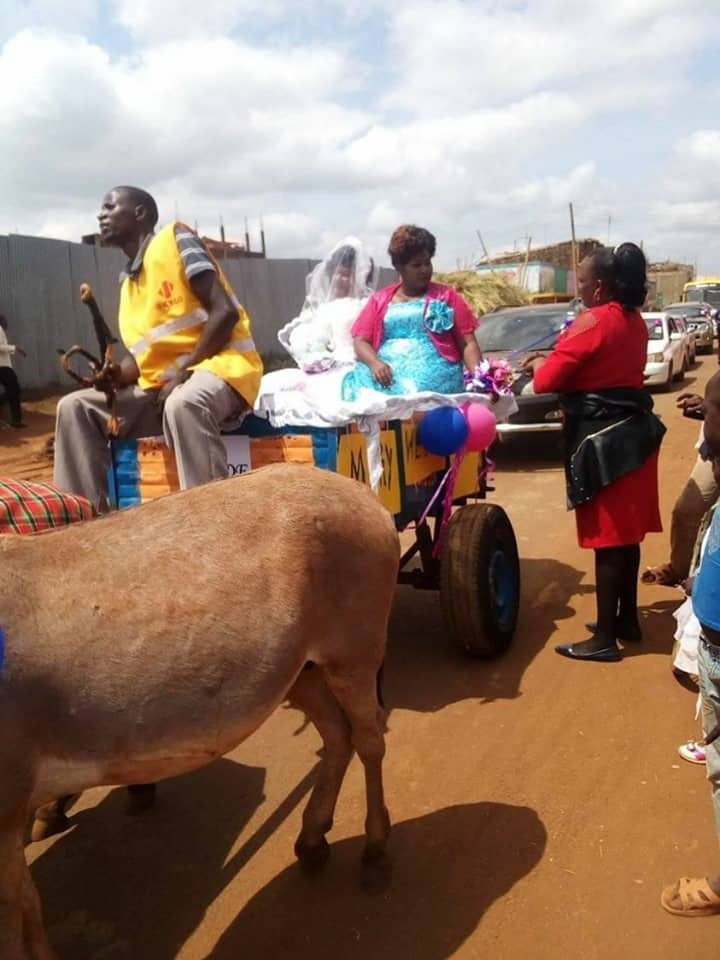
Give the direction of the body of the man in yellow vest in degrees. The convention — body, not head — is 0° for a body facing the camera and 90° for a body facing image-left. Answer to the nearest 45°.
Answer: approximately 45°

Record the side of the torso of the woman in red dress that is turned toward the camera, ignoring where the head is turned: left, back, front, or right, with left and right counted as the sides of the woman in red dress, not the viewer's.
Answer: left

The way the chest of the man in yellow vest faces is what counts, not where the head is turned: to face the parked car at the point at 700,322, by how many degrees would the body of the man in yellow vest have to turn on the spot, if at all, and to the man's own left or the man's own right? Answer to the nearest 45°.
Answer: approximately 180°

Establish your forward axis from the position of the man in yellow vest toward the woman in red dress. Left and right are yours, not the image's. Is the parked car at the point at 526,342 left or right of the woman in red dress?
left

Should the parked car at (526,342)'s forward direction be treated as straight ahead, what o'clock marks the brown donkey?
The brown donkey is roughly at 12 o'clock from the parked car.

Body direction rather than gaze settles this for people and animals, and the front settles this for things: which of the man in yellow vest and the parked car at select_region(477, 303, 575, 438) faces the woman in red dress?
the parked car

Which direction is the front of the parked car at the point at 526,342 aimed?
toward the camera

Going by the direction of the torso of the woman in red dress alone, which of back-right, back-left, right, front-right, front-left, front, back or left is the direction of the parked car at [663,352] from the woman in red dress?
right

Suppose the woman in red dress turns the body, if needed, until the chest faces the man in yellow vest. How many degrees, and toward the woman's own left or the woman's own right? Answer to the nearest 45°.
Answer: approximately 45° to the woman's own left

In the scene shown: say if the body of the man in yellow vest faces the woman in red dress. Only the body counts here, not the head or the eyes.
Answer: no

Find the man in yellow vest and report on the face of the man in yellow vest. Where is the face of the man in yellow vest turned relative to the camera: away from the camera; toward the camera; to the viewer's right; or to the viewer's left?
to the viewer's left

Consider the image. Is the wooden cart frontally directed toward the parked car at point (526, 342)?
no

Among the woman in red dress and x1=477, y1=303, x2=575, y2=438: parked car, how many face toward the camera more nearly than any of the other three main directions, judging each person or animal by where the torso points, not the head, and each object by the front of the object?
1

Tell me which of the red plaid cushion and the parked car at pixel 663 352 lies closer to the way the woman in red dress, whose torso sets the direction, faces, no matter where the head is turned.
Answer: the red plaid cushion

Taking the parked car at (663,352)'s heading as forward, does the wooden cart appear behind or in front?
in front

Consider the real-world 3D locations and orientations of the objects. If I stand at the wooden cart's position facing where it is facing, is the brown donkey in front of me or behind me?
in front

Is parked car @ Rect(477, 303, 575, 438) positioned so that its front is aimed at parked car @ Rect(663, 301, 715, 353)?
no

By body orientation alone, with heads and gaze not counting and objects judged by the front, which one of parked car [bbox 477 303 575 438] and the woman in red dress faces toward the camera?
the parked car

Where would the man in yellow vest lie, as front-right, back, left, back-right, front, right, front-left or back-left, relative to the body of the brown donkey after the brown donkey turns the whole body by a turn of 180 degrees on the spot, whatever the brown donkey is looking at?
front-left
